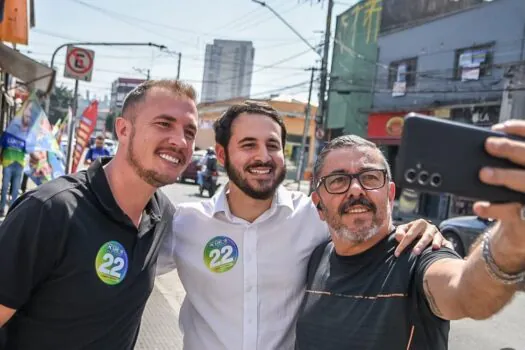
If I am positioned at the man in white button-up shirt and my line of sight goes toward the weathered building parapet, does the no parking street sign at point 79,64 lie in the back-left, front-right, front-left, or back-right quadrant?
front-left

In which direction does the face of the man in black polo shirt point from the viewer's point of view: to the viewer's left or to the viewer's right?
to the viewer's right

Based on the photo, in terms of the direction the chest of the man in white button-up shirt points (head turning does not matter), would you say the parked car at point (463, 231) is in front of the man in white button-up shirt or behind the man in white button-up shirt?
behind

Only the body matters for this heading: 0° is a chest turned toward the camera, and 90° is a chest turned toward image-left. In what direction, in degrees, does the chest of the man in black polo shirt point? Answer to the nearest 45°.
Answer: approximately 315°

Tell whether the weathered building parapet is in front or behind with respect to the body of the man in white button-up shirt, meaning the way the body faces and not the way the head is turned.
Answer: behind

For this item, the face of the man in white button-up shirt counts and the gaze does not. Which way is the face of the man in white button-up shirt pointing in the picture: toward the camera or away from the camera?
toward the camera

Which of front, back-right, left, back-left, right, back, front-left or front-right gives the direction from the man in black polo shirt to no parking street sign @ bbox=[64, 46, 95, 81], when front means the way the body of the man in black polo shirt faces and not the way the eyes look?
back-left

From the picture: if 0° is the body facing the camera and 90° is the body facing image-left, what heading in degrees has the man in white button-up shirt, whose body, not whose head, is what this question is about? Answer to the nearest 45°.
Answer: approximately 0°

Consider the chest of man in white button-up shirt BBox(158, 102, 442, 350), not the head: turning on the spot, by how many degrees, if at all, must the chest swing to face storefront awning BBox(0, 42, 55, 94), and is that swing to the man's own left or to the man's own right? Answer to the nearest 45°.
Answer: approximately 135° to the man's own right

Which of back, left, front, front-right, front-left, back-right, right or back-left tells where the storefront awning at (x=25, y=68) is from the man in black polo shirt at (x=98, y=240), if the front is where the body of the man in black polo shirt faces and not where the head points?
back-left

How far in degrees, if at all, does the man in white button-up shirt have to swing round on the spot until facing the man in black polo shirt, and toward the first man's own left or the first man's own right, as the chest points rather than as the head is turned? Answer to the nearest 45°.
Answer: approximately 45° to the first man's own right

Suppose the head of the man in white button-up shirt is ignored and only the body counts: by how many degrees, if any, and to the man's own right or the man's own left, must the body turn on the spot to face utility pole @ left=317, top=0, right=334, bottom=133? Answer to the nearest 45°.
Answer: approximately 180°

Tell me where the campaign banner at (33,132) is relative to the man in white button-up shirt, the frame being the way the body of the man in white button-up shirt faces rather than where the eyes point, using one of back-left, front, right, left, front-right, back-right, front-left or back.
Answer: back-right

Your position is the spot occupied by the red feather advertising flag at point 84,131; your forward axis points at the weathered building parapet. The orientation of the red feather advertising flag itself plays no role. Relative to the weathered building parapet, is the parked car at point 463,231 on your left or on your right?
right

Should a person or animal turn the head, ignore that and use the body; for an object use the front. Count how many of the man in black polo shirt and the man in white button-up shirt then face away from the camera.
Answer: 0
